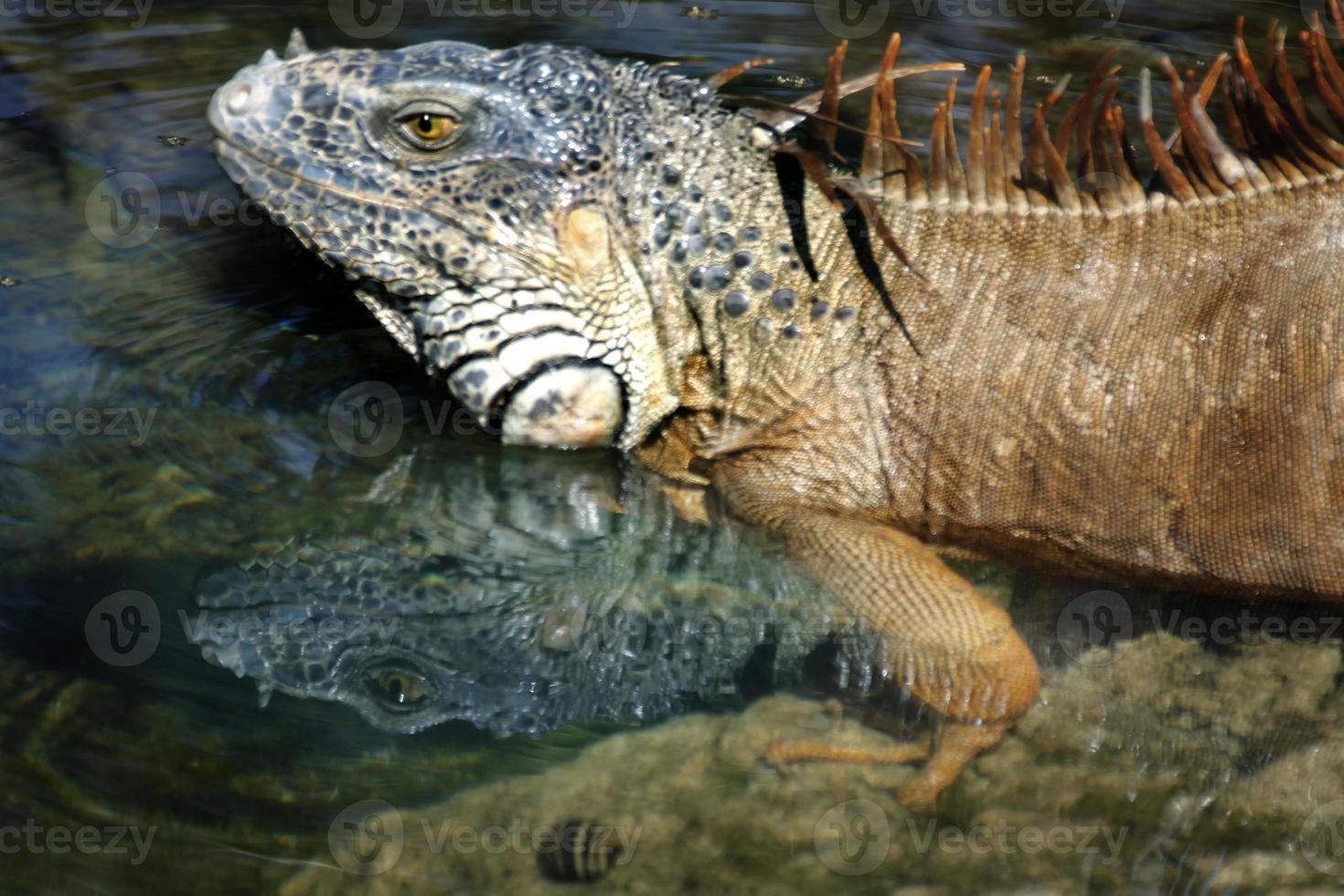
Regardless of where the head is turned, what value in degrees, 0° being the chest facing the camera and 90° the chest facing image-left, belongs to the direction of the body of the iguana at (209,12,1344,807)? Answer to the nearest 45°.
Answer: approximately 90°
